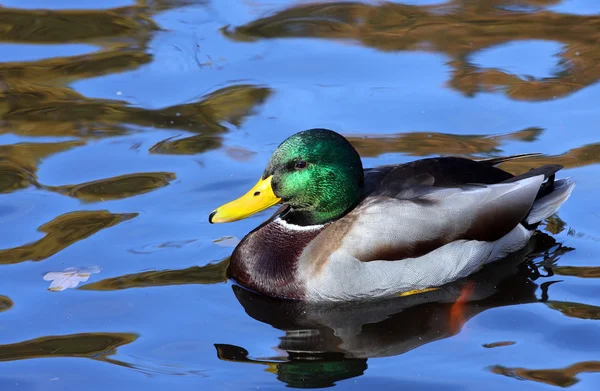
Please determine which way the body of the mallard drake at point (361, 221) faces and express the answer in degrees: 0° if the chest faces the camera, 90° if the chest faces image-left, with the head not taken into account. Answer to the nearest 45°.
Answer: approximately 45°
